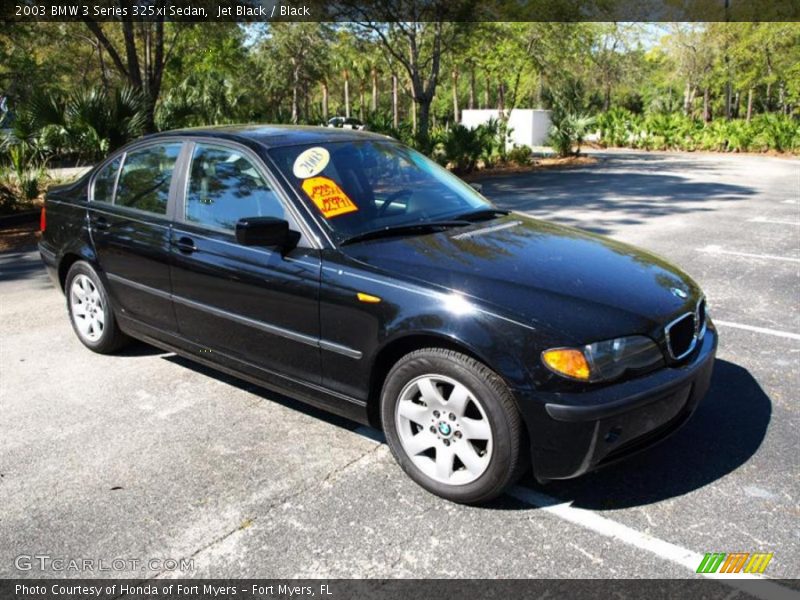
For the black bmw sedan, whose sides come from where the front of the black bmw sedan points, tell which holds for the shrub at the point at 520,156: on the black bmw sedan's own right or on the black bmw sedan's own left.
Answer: on the black bmw sedan's own left

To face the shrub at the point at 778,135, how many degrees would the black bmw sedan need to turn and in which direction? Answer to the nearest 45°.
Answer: approximately 90° to its left

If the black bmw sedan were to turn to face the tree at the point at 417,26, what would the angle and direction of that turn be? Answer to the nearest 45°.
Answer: approximately 135° to its left

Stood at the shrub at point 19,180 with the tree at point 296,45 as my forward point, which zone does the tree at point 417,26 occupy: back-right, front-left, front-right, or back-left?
front-right

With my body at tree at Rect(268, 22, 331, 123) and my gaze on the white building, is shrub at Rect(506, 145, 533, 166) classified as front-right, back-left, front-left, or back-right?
front-right

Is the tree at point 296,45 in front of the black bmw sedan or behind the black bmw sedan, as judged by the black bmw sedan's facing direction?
behind

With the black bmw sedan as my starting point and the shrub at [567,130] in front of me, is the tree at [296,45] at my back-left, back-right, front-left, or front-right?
front-left

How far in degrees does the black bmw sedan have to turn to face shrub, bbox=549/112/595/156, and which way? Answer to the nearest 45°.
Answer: approximately 135° to its left

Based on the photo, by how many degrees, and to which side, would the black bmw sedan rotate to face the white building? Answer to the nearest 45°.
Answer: approximately 135° to its left

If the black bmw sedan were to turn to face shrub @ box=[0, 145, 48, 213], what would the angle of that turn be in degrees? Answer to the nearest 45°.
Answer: approximately 180°

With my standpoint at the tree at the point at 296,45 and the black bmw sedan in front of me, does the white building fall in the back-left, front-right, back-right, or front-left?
front-left

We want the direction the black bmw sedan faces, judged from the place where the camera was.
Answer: facing the viewer and to the right of the viewer
